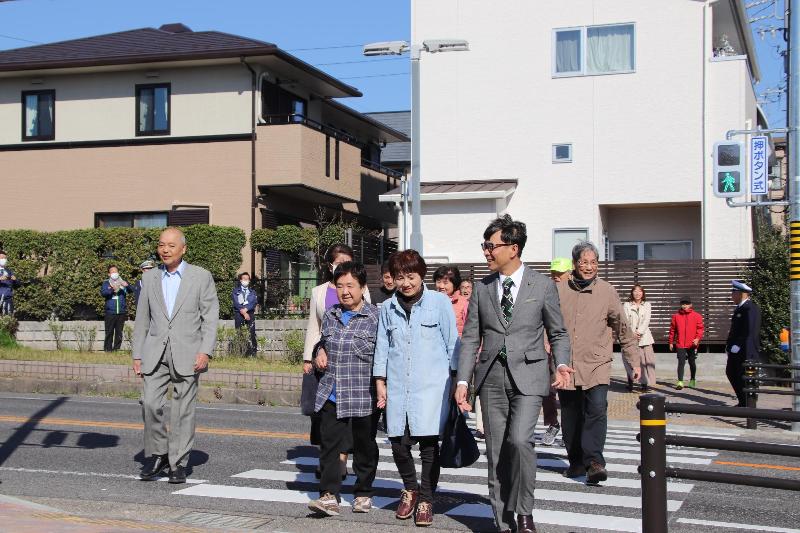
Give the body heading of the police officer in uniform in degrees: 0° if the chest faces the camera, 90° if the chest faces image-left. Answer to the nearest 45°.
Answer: approximately 90°

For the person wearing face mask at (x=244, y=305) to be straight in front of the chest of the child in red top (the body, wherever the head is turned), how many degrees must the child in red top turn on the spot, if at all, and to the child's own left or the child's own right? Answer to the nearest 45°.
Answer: approximately 90° to the child's own right

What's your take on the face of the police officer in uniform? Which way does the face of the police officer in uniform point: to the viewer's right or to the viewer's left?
to the viewer's left

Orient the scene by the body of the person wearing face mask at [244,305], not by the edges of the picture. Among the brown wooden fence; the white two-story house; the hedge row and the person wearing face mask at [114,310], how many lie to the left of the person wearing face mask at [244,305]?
2

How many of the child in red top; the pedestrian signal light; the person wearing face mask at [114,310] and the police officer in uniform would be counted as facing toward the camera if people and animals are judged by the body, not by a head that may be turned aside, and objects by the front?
3

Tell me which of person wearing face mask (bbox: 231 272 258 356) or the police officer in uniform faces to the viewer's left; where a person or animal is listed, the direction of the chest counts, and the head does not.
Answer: the police officer in uniform

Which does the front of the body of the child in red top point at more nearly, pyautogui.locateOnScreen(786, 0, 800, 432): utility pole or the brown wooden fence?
the utility pole

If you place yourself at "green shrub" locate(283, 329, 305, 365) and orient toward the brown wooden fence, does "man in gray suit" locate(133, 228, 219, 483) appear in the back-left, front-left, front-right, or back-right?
back-right

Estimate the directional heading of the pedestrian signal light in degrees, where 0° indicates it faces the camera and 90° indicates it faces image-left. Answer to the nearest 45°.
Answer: approximately 0°
